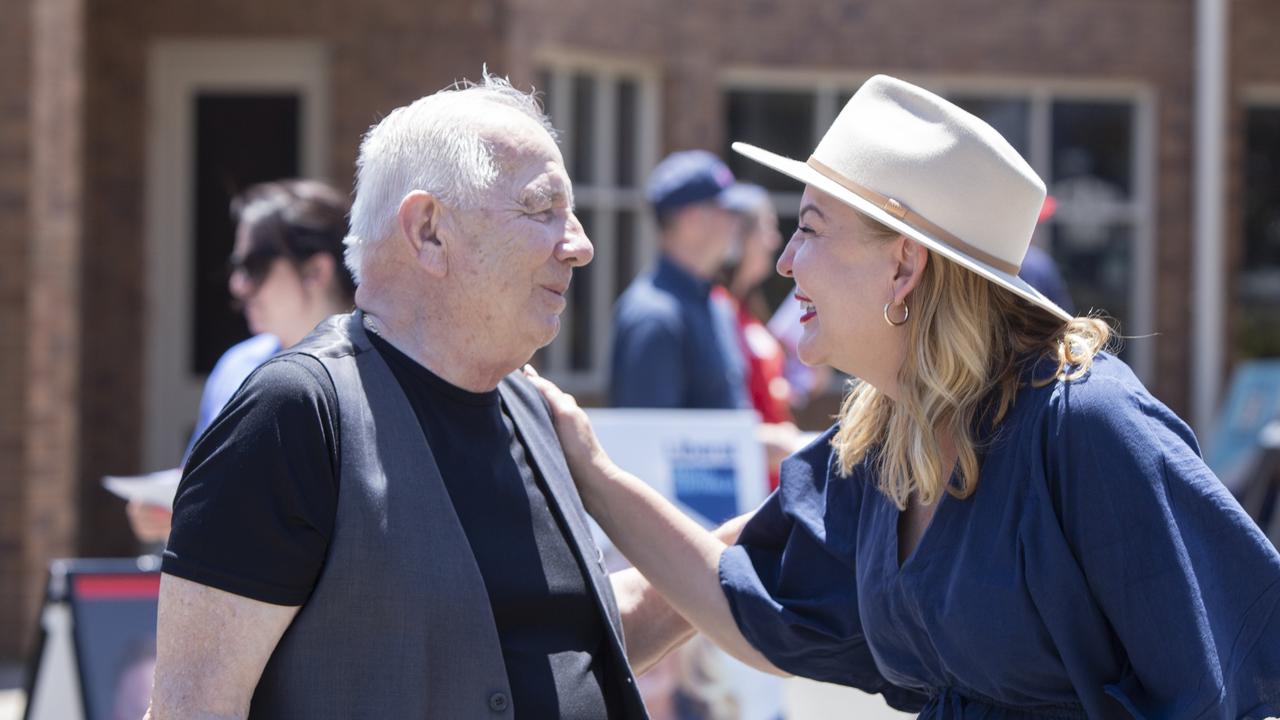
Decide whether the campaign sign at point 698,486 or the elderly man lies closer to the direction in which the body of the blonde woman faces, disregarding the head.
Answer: the elderly man

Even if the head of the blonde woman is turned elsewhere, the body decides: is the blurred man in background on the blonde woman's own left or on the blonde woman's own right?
on the blonde woman's own right

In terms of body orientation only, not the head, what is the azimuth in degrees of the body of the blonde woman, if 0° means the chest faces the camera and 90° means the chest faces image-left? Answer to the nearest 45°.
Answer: approximately 45°

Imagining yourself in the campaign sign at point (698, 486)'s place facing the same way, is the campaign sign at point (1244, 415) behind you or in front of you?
behind

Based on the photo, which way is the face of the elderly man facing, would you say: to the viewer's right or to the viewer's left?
to the viewer's right

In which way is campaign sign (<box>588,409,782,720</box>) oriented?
toward the camera

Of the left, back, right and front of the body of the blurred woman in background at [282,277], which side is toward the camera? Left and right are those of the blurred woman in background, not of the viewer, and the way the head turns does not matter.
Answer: left

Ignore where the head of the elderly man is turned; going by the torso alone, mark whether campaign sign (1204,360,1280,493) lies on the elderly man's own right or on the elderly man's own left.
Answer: on the elderly man's own left

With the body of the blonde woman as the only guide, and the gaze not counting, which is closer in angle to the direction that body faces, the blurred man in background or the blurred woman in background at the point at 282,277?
the blurred woman in background

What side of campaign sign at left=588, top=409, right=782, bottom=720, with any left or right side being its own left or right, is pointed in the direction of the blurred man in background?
back

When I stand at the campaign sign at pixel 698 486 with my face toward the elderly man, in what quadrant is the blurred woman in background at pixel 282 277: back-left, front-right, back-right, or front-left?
front-right

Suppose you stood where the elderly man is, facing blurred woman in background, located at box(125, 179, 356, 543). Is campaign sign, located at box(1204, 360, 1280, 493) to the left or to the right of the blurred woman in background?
right
